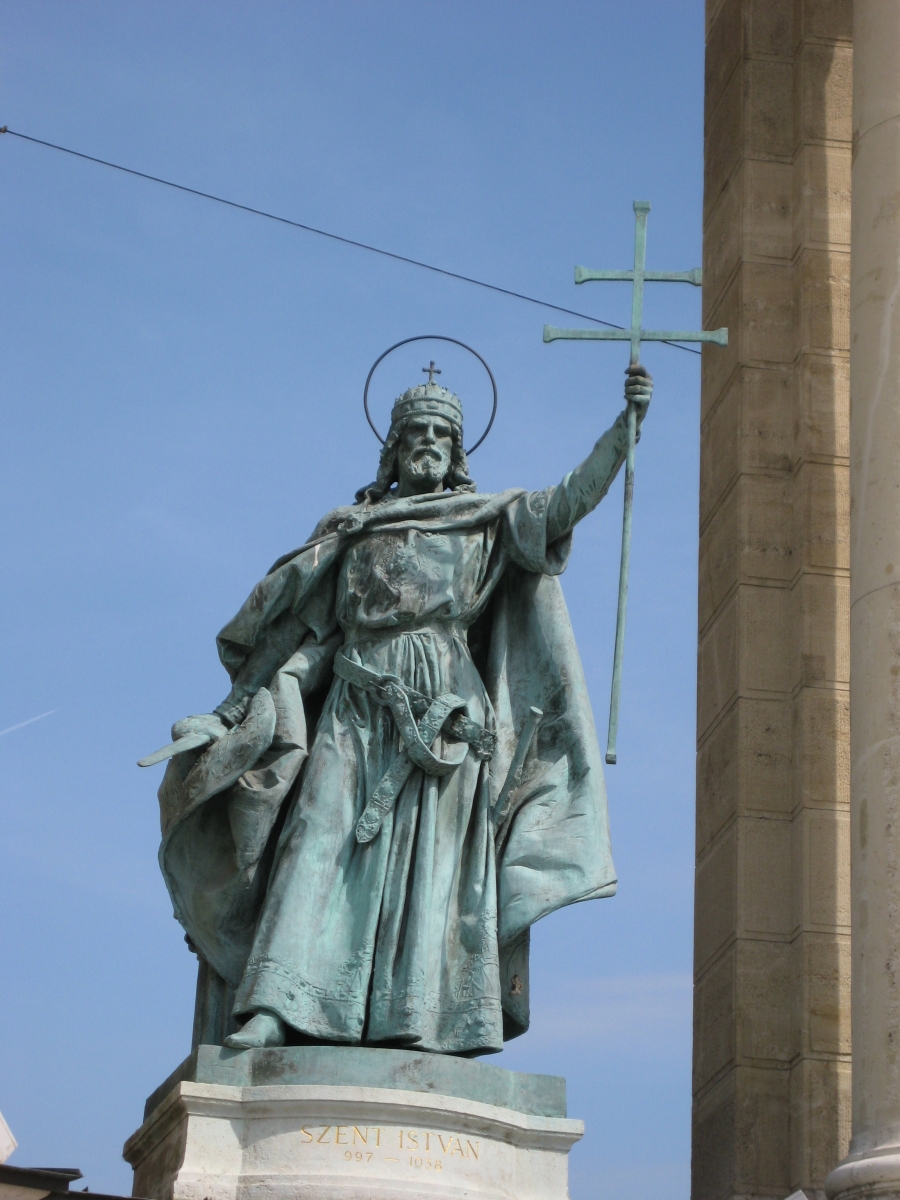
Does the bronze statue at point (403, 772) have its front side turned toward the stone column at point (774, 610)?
no

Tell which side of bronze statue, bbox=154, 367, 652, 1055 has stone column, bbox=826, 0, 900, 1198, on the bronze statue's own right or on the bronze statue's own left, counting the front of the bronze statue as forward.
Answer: on the bronze statue's own left

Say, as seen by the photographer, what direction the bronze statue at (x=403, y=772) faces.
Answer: facing the viewer
